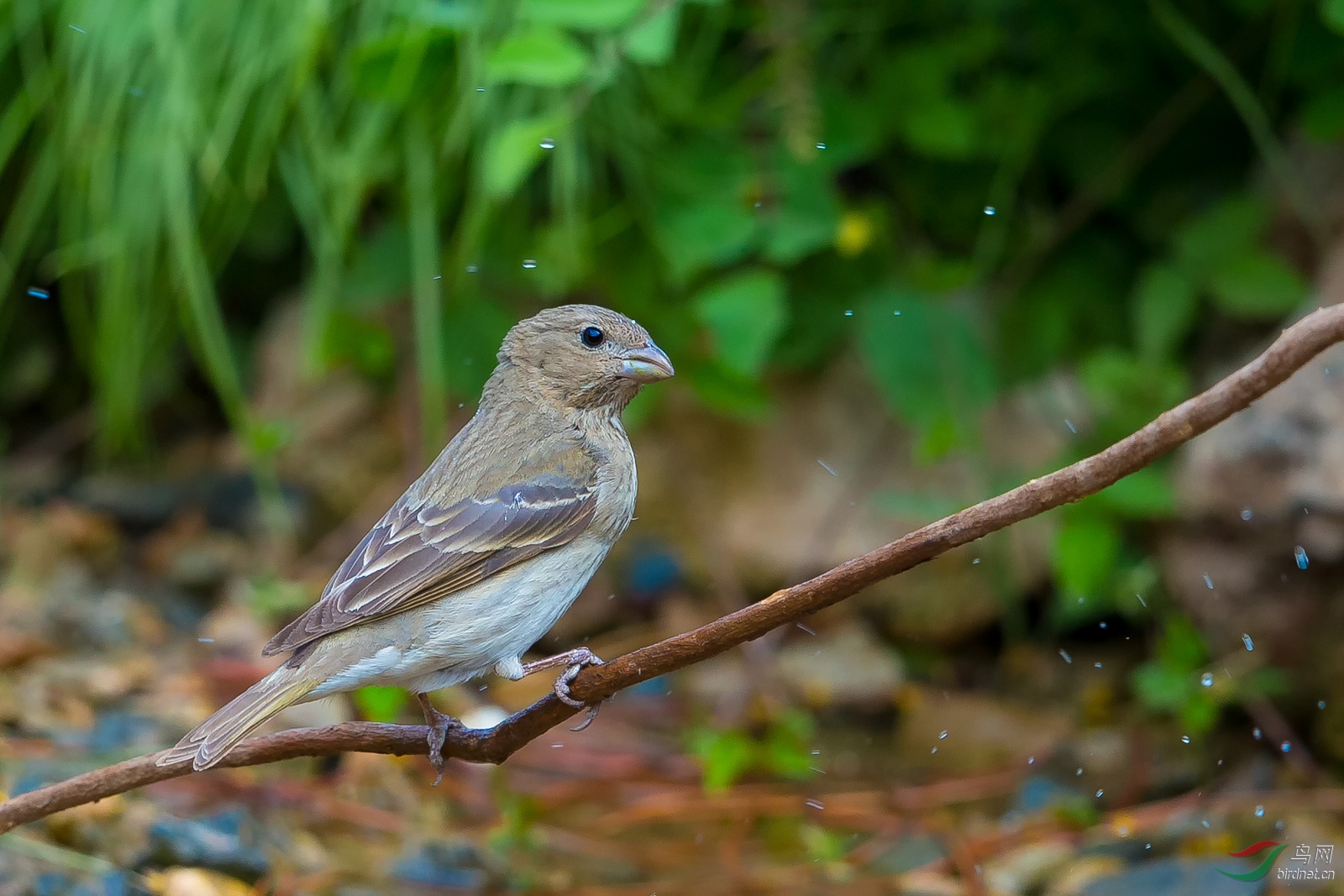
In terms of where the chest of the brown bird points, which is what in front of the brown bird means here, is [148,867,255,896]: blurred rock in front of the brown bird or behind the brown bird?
behind

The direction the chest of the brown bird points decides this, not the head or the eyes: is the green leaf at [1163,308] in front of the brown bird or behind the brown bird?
in front

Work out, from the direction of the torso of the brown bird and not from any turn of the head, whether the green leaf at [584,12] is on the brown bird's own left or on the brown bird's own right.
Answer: on the brown bird's own left

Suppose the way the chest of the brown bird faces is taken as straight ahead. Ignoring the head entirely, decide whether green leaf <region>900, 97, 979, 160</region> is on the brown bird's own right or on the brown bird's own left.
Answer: on the brown bird's own left

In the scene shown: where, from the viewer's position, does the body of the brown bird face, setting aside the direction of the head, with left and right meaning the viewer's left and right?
facing to the right of the viewer
